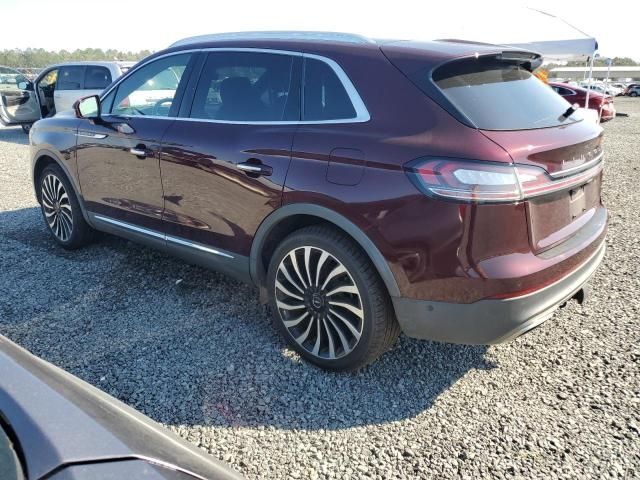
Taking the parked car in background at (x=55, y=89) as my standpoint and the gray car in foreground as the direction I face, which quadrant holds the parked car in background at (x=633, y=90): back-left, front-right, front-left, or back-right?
back-left

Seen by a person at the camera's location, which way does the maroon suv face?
facing away from the viewer and to the left of the viewer

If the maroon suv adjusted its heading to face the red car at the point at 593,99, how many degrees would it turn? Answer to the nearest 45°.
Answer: approximately 90° to its right

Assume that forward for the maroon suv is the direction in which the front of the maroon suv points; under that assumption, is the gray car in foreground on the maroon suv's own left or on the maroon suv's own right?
on the maroon suv's own left

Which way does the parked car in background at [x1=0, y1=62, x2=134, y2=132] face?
to the viewer's left

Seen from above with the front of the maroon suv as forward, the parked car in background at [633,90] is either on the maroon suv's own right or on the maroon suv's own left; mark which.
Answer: on the maroon suv's own right

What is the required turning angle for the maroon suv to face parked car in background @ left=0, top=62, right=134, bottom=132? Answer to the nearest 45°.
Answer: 0° — it already faces it
